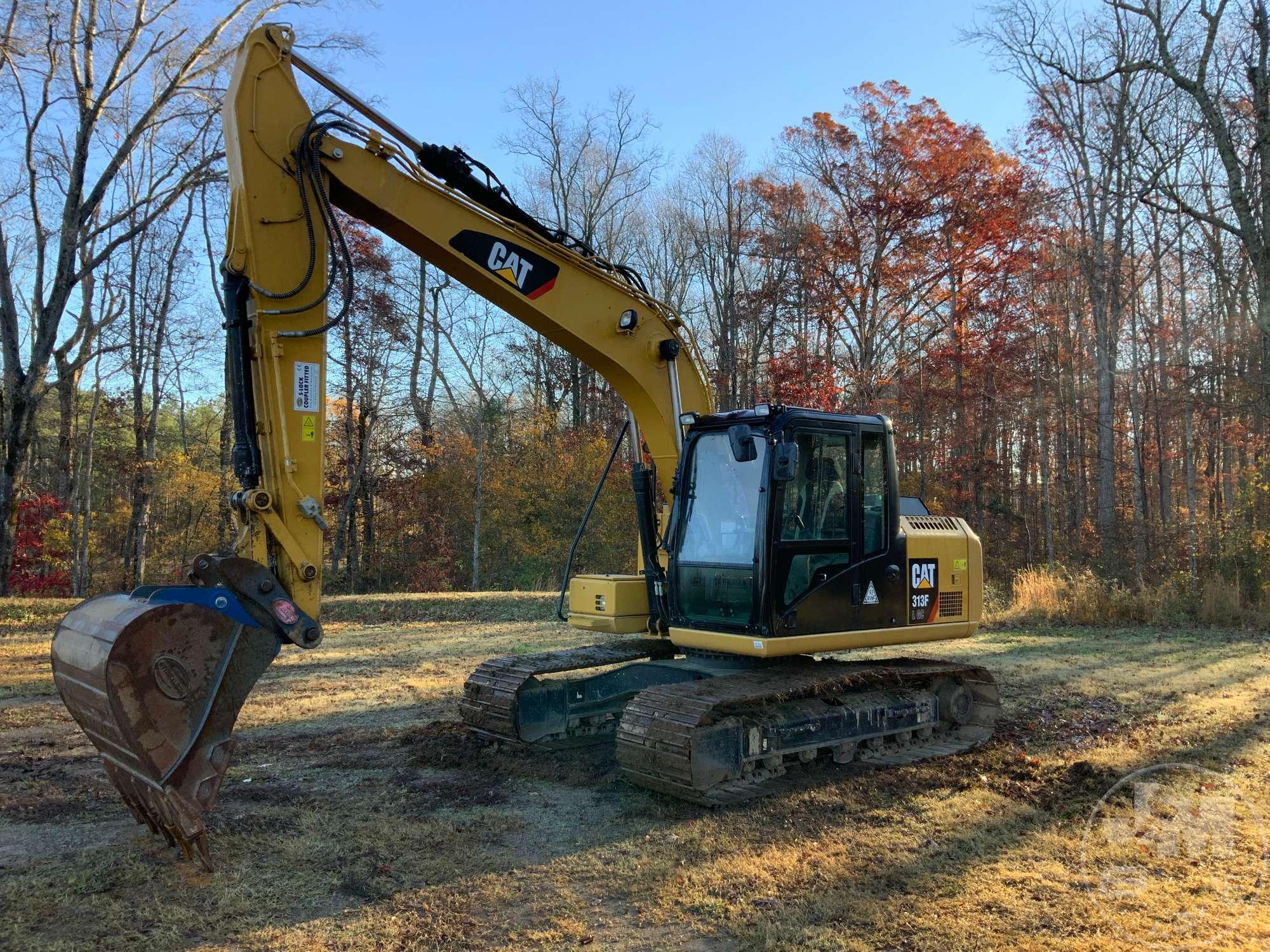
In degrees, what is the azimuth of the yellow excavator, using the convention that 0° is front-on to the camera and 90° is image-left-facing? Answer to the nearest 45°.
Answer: approximately 45°
